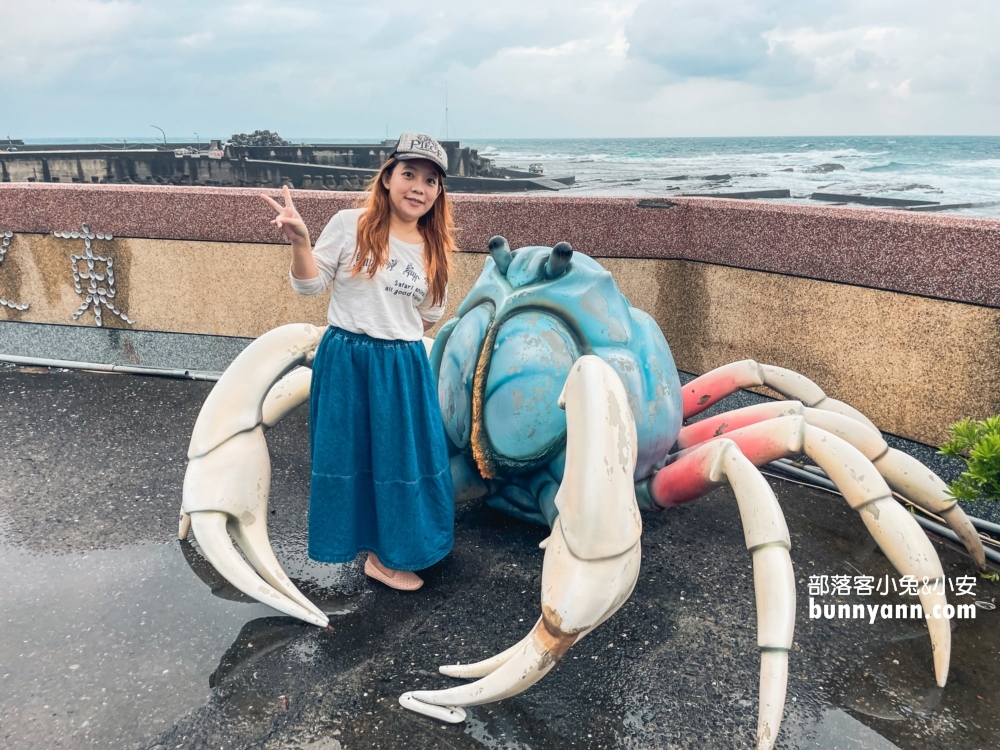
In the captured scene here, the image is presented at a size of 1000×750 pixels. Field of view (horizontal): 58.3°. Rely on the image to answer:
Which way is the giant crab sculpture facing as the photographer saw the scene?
facing the viewer and to the left of the viewer

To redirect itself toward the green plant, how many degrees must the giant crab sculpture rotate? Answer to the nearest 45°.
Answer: approximately 135° to its left

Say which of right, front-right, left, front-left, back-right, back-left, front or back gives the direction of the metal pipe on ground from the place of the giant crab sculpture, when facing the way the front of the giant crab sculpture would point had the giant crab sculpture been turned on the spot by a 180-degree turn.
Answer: left

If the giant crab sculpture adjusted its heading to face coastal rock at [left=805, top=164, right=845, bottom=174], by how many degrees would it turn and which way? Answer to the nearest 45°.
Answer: approximately 135° to its right

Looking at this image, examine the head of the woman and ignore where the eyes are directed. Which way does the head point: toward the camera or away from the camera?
toward the camera
